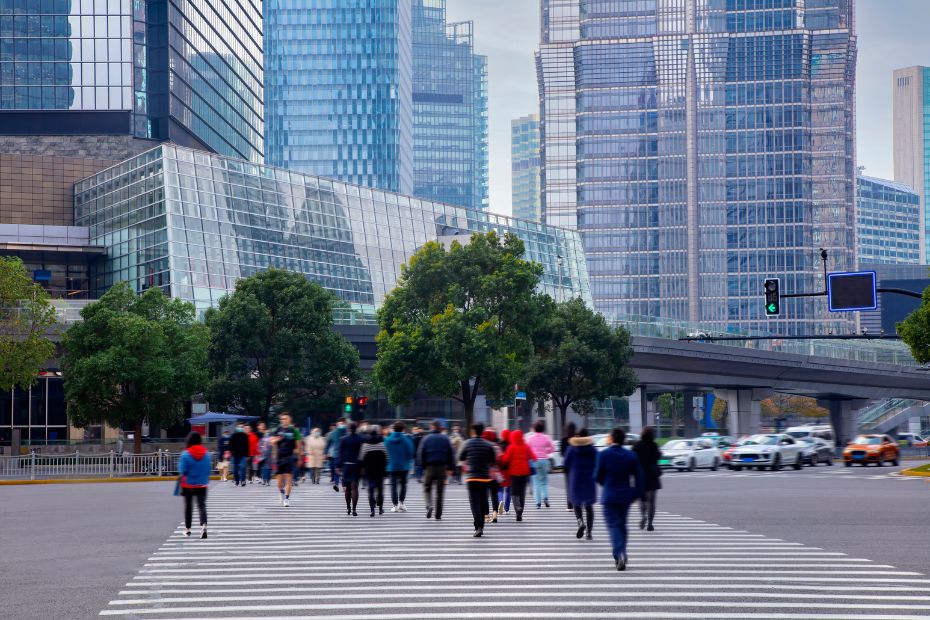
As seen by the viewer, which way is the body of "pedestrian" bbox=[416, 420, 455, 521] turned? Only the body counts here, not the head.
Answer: away from the camera

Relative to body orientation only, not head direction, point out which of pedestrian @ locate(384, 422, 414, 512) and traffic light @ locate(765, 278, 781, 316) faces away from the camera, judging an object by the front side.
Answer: the pedestrian

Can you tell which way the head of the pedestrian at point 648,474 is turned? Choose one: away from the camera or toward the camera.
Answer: away from the camera

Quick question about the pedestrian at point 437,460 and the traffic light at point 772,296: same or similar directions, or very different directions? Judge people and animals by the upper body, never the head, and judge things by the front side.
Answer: very different directions

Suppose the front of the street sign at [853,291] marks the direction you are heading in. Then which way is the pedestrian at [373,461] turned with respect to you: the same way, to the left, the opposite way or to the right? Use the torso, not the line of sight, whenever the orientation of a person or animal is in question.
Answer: the opposite way

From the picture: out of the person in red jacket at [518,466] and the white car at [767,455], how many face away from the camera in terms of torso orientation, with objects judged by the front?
1

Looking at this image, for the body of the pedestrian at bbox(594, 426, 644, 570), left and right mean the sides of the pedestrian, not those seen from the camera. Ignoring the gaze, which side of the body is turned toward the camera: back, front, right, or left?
back

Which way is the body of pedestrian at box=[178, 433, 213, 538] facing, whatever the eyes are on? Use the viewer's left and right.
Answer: facing away from the viewer

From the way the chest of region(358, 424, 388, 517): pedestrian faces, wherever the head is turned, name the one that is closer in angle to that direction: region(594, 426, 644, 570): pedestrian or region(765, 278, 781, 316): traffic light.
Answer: the traffic light

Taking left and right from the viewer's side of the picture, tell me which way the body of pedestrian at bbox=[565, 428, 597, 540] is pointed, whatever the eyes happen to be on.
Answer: facing away from the viewer

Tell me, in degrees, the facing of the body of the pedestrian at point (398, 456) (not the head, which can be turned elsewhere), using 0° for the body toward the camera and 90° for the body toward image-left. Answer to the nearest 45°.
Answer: approximately 180°
